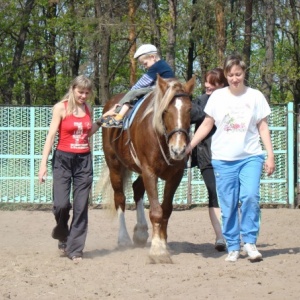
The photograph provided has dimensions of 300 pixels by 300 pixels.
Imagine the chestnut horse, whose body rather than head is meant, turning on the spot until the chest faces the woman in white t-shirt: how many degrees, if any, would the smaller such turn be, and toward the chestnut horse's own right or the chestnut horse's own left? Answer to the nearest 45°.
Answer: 0° — it already faces them

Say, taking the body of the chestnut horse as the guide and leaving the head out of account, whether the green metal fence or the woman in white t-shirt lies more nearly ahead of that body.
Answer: the woman in white t-shirt

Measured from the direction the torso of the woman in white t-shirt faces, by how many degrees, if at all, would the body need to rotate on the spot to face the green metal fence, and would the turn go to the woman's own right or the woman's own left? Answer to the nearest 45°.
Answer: approximately 135° to the woman's own right

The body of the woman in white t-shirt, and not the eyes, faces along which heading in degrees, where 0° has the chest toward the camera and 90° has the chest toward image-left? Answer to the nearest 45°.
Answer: approximately 0°

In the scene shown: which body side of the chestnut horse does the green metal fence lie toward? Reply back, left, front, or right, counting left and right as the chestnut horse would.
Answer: back

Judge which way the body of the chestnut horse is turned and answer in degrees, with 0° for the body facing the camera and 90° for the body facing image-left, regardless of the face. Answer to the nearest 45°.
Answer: approximately 315°

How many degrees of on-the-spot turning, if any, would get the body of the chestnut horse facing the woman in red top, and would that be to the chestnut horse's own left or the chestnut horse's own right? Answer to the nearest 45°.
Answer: approximately 135° to the chestnut horse's own right
